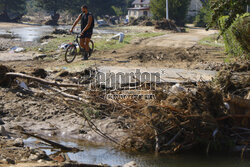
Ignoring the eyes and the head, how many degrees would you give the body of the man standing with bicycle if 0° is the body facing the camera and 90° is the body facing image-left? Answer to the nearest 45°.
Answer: approximately 45°

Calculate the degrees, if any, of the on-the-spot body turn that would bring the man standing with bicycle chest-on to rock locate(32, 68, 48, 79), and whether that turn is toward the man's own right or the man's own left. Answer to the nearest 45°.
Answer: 0° — they already face it

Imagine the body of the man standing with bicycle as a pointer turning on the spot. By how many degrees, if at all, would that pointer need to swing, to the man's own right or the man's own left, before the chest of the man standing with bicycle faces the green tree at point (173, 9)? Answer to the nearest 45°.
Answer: approximately 135° to the man's own right

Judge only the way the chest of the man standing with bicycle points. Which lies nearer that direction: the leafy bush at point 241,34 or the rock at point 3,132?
the rock

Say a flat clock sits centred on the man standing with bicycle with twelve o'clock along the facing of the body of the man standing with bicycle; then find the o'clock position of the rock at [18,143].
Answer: The rock is roughly at 11 o'clock from the man standing with bicycle.
